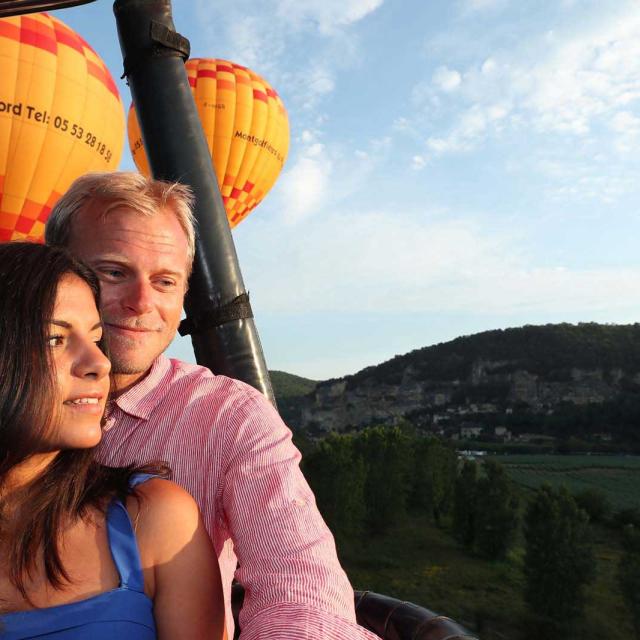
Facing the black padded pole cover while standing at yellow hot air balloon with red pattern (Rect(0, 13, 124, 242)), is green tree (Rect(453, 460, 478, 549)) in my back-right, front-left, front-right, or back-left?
back-left

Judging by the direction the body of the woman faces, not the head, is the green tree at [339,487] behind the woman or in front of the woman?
behind

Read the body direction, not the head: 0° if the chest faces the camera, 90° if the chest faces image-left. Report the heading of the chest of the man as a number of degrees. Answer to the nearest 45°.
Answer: approximately 0°

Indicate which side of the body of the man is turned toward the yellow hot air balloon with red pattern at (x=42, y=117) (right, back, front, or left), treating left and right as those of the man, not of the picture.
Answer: back

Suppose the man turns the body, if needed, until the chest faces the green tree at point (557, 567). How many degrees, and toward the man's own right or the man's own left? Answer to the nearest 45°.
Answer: approximately 135° to the man's own left

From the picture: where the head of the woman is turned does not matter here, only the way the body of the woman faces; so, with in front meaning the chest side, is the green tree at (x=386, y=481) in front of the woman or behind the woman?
behind

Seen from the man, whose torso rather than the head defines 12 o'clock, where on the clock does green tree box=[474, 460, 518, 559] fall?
The green tree is roughly at 7 o'clock from the man.

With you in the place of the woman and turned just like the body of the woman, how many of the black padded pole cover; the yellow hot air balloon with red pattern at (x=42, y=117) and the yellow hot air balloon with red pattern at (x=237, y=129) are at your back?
3
